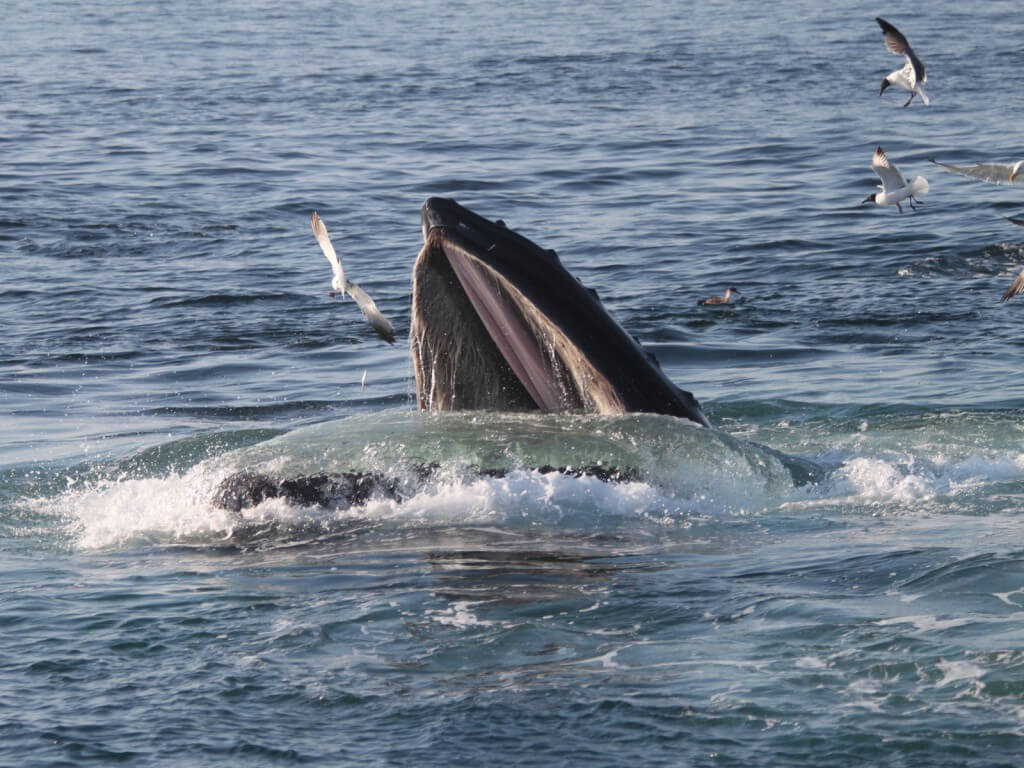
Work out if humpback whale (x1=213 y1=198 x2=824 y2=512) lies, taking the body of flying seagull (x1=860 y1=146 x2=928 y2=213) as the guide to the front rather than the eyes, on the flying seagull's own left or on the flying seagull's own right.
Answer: on the flying seagull's own left

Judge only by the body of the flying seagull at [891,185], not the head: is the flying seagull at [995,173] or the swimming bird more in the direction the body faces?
the swimming bird

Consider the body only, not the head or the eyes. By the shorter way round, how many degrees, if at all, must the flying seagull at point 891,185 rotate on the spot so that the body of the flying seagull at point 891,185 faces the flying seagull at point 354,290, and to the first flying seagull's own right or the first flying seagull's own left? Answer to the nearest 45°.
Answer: approximately 45° to the first flying seagull's own left

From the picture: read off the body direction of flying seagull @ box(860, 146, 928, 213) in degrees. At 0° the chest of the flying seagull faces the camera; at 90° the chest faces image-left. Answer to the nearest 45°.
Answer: approximately 90°
